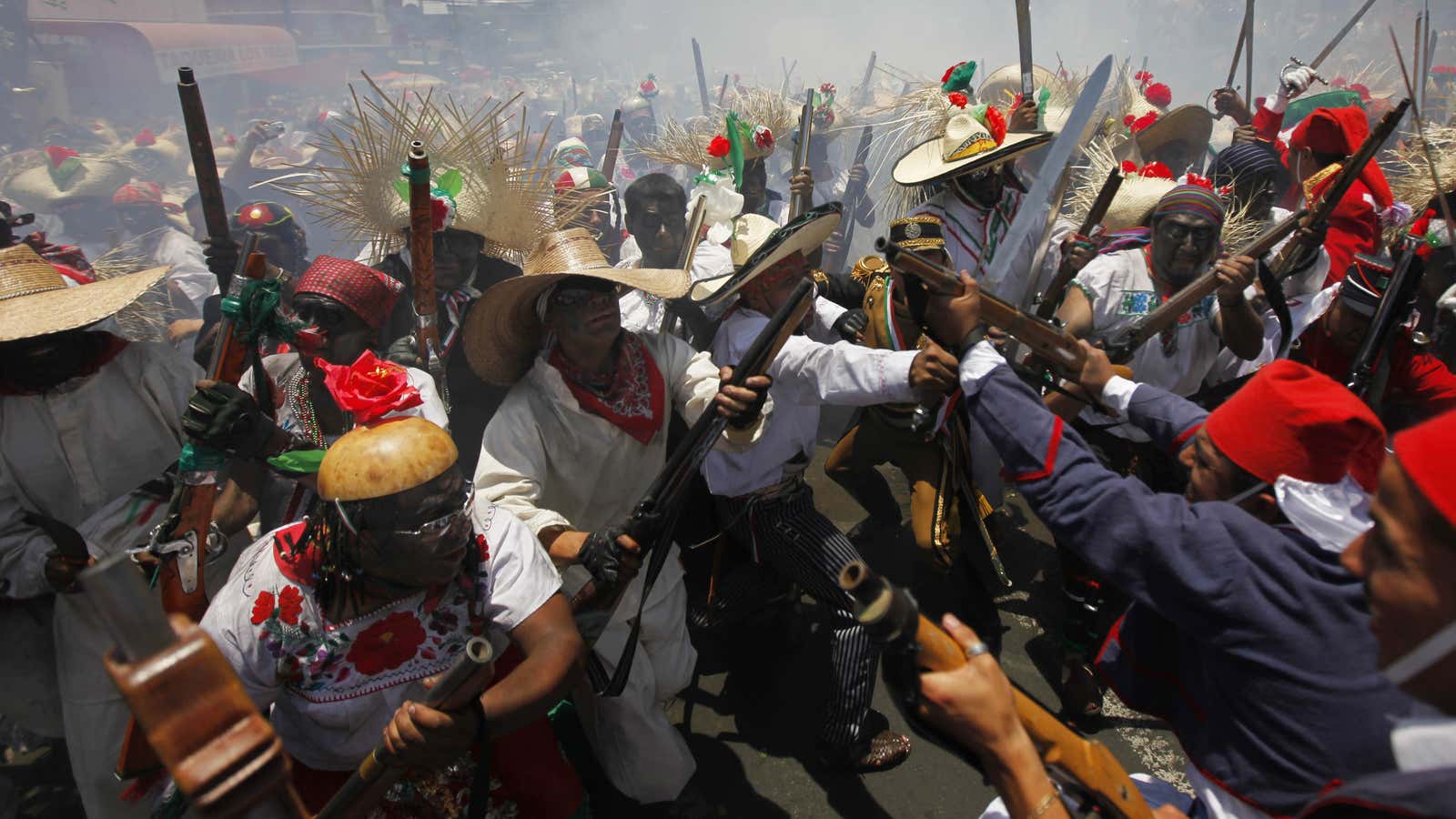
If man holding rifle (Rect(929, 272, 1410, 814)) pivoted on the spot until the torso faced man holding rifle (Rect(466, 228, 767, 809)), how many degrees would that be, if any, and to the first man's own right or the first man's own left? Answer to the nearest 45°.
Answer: approximately 45° to the first man's own left

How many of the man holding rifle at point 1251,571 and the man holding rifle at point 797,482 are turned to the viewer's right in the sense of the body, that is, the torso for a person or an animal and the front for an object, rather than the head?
1

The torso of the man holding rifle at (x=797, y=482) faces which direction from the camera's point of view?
to the viewer's right

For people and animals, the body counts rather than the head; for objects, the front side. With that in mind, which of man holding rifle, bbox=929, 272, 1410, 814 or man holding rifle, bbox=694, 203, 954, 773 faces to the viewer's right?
man holding rifle, bbox=694, 203, 954, 773

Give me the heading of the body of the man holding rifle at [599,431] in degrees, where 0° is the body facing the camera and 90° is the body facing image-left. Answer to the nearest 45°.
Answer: approximately 315°

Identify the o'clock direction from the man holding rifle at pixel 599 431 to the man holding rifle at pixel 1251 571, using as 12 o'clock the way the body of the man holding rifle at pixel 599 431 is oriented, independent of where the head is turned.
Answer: the man holding rifle at pixel 1251 571 is roughly at 12 o'clock from the man holding rifle at pixel 599 431.

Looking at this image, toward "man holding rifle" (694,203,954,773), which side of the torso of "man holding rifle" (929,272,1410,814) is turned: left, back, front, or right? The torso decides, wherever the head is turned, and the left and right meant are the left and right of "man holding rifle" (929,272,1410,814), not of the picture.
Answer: front

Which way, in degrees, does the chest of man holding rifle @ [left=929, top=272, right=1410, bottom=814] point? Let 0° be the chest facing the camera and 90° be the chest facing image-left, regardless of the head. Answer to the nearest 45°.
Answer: approximately 135°

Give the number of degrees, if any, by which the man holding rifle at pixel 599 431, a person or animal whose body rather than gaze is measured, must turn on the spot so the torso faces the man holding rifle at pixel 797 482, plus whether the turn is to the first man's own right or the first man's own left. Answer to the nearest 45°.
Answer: approximately 45° to the first man's own left
